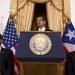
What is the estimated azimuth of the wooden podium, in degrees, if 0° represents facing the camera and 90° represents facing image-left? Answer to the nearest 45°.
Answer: approximately 0°

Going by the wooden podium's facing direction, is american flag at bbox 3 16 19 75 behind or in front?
behind

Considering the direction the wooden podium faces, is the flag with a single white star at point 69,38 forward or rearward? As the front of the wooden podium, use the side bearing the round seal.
rearward
